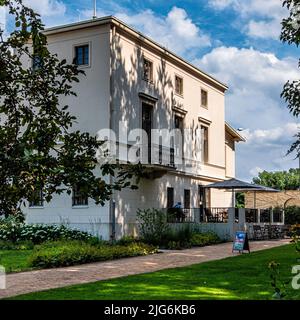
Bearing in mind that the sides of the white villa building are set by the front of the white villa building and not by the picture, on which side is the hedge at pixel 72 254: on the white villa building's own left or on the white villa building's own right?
on the white villa building's own right

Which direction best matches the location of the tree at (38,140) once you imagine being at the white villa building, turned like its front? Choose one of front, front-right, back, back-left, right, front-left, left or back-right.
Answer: front-right

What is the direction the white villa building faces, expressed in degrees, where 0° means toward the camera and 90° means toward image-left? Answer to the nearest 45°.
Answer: approximately 315°

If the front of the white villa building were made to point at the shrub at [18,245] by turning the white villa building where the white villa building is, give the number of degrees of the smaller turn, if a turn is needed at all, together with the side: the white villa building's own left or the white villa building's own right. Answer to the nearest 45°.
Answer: approximately 90° to the white villa building's own right
